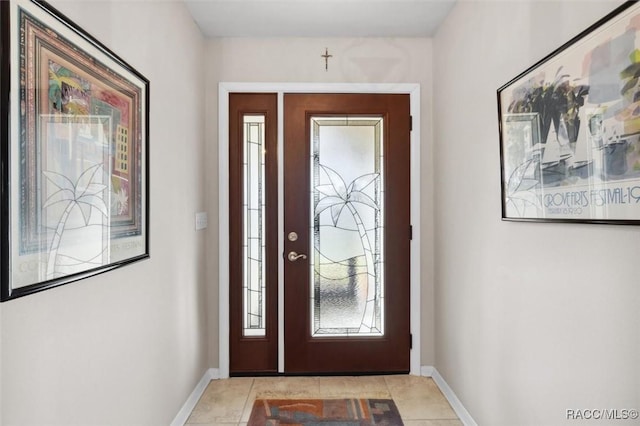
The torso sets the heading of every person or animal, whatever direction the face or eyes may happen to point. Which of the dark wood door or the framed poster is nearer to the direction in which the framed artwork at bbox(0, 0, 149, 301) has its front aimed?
the framed poster

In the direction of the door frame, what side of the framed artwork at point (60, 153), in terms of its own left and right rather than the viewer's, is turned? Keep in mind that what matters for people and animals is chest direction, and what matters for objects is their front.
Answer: left

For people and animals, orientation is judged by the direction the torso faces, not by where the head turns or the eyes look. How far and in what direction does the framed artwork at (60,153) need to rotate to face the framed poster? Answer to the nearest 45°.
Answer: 0° — it already faces it

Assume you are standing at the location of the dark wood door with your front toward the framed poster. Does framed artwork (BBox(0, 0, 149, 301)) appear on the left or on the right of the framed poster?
right

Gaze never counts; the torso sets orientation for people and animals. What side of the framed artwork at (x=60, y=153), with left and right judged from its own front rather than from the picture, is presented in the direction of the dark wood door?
left

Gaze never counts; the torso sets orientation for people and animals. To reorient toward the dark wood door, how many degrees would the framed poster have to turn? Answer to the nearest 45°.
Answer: approximately 90° to its right

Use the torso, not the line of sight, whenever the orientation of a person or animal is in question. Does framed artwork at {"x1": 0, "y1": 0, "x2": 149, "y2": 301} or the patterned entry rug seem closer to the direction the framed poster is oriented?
the framed artwork

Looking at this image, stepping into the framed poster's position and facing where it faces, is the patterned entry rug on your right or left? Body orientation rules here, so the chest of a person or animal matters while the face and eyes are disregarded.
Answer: on your right

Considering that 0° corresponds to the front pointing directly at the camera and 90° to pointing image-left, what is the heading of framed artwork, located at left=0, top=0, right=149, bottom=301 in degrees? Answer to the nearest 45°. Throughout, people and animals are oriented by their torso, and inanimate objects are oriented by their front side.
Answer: approximately 315°
